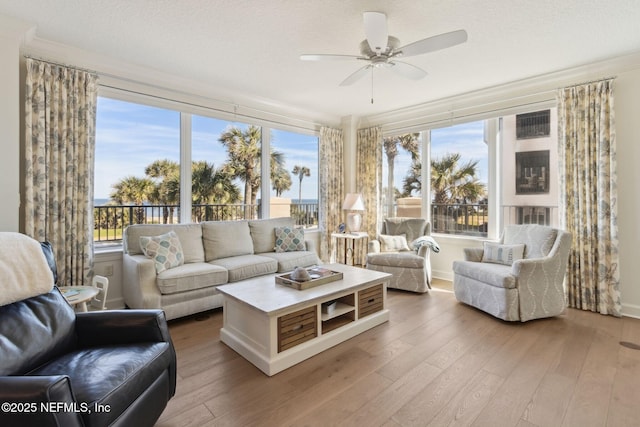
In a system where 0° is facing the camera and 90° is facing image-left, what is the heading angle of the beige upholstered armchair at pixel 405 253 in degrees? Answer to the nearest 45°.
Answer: approximately 45°

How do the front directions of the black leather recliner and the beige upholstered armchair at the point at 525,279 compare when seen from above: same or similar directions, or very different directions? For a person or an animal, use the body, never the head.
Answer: very different directions

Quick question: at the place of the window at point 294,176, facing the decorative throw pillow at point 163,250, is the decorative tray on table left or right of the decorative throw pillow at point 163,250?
left

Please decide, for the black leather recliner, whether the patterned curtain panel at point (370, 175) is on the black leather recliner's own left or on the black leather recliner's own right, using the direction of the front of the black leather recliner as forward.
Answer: on the black leather recliner's own left

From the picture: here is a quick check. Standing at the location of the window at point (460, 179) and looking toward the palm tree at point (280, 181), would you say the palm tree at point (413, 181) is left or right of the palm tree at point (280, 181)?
right

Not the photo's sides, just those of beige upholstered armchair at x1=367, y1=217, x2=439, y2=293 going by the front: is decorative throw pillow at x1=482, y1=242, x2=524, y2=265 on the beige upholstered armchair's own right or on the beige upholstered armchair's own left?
on the beige upholstered armchair's own left

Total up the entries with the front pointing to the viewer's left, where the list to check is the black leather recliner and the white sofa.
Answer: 0

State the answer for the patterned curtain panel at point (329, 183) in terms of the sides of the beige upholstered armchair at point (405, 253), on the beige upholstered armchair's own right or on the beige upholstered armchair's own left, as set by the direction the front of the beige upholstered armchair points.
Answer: on the beige upholstered armchair's own right

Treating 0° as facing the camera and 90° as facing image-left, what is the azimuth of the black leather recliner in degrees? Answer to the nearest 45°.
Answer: approximately 315°

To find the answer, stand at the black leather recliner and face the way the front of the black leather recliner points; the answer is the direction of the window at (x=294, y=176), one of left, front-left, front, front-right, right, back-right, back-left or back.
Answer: left

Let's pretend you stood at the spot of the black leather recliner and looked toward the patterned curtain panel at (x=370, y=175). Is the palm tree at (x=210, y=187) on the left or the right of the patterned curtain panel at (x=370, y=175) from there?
left
